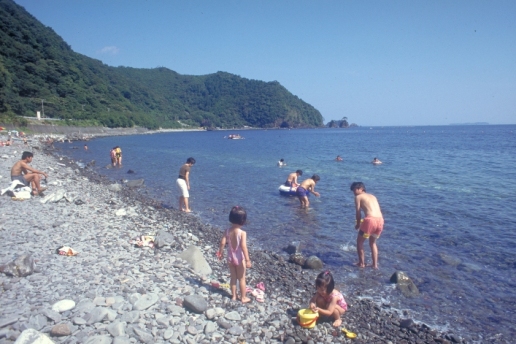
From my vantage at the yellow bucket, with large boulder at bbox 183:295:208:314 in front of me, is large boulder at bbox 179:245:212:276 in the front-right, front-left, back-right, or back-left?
front-right

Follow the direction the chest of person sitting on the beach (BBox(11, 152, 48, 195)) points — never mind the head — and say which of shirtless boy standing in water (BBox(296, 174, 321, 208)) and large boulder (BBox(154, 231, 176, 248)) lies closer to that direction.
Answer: the shirtless boy standing in water

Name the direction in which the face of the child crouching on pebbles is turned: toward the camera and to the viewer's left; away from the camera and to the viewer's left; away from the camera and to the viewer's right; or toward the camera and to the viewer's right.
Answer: toward the camera and to the viewer's left

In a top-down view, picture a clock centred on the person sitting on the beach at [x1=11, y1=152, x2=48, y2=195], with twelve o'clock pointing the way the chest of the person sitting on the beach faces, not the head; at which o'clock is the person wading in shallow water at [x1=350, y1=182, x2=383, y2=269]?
The person wading in shallow water is roughly at 2 o'clock from the person sitting on the beach.

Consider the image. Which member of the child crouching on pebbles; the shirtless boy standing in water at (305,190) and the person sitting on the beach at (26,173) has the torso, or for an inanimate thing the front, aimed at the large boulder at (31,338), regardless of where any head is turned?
the child crouching on pebbles

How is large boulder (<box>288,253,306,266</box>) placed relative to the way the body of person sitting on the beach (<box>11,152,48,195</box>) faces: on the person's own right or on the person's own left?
on the person's own right

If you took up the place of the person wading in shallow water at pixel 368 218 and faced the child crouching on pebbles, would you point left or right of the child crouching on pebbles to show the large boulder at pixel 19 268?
right

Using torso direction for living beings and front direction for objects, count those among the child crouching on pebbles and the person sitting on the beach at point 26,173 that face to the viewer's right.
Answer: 1

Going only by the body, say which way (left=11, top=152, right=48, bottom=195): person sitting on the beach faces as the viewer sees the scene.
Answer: to the viewer's right

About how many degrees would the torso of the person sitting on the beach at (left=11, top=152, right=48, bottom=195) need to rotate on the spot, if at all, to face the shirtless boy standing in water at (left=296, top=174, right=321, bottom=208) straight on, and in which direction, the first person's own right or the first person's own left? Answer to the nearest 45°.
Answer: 0° — they already face them

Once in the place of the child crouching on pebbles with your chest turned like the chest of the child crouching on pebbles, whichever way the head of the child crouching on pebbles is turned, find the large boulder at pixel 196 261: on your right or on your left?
on your right

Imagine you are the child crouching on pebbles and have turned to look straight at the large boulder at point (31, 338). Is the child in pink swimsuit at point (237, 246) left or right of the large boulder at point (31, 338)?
right
